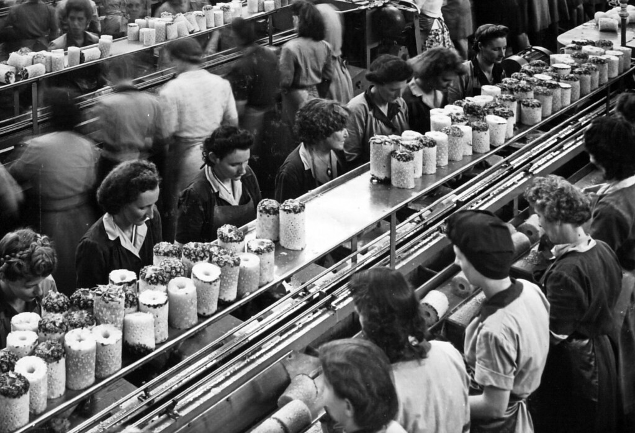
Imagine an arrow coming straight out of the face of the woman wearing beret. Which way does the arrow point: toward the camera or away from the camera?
away from the camera

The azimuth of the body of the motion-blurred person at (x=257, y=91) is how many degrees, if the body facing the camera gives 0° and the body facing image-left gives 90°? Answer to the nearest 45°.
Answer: approximately 135°

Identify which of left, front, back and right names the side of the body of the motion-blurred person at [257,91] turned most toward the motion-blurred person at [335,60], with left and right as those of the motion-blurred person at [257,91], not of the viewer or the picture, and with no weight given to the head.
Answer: right

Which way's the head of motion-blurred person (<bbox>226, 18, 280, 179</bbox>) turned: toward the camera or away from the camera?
away from the camera

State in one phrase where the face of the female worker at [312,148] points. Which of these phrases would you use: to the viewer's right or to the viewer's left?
to the viewer's right

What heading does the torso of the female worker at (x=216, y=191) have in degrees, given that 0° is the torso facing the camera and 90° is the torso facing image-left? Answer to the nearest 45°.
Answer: approximately 315°

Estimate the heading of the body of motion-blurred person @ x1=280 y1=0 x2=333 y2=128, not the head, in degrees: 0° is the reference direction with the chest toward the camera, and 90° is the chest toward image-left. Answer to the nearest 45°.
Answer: approximately 135°

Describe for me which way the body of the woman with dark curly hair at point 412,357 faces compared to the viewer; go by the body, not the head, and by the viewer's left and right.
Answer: facing away from the viewer and to the left of the viewer

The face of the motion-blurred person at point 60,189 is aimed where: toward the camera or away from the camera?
away from the camera
